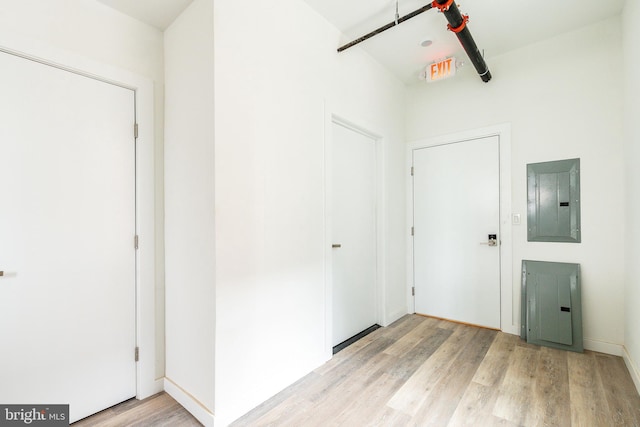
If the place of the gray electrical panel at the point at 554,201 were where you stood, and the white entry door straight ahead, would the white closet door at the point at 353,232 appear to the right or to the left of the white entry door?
left

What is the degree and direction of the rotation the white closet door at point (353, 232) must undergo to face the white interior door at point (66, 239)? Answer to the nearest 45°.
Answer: approximately 90° to its right

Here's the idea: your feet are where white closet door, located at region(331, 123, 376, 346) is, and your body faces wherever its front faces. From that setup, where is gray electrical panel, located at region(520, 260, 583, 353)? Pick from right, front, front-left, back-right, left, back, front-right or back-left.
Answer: front-left

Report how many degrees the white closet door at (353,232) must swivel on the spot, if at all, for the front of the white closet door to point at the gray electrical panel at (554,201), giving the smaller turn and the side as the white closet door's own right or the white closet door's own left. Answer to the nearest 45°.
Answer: approximately 45° to the white closet door's own left

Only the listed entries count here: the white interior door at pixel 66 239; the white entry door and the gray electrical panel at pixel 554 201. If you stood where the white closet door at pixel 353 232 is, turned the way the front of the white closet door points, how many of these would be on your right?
1

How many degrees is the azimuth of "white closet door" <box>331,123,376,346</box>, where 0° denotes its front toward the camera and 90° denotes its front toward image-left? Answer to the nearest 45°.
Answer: approximately 315°

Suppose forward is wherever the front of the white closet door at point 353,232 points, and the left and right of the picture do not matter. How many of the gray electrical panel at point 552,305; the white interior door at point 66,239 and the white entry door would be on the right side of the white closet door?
1
